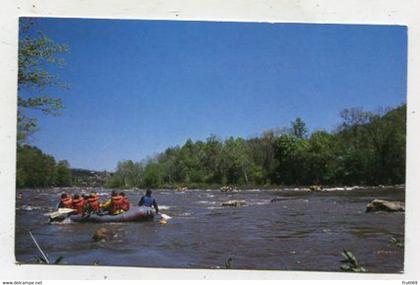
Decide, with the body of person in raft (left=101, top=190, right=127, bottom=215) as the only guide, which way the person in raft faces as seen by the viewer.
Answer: to the viewer's left

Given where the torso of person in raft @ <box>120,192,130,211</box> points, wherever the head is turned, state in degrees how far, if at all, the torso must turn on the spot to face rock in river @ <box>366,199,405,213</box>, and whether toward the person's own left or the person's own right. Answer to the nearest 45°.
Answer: approximately 180°

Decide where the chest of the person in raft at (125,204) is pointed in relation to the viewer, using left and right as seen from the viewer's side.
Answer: facing to the left of the viewer

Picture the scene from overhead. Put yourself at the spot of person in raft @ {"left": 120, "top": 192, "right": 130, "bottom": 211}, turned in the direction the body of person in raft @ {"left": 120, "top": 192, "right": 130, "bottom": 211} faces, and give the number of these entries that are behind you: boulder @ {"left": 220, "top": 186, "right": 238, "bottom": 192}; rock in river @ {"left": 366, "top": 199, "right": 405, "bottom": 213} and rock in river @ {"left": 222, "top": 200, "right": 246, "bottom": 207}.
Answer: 3

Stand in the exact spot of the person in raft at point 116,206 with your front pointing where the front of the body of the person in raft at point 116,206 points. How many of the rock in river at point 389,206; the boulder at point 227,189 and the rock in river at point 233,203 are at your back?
3

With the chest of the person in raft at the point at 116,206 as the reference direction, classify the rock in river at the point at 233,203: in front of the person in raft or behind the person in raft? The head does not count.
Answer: behind

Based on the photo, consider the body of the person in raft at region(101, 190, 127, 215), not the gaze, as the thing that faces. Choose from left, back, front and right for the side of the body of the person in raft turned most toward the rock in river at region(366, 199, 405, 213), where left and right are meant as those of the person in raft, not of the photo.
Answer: back
